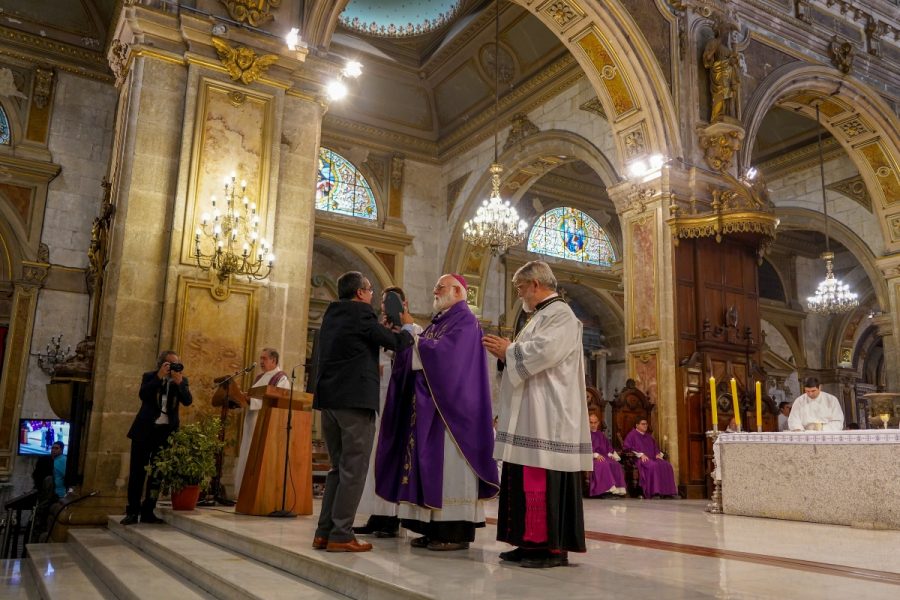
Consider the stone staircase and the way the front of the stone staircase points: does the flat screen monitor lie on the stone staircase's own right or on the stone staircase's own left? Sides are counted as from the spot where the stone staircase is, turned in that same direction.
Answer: on the stone staircase's own right

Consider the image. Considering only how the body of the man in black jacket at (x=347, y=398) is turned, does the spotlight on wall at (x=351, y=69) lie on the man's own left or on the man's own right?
on the man's own left

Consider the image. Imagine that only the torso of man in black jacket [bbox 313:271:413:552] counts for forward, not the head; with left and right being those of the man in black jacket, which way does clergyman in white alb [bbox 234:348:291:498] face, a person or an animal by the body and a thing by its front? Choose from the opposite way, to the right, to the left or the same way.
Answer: the opposite way

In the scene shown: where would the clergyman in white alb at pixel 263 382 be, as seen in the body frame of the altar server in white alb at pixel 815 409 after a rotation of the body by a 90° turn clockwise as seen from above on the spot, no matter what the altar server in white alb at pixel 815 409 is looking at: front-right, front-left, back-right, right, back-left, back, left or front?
front-left

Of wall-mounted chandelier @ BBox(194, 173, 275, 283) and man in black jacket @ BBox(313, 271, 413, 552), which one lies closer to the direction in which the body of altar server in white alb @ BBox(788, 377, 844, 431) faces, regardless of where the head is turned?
the man in black jacket

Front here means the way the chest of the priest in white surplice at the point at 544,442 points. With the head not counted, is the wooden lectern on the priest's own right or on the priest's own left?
on the priest's own right

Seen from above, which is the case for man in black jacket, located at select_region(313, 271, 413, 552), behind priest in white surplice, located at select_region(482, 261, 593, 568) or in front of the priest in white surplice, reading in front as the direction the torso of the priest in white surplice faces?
in front

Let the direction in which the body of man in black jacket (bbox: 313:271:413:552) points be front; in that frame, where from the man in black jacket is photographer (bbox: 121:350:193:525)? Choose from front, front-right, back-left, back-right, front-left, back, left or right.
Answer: left

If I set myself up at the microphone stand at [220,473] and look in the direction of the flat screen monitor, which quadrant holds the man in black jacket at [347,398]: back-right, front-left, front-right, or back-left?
back-left

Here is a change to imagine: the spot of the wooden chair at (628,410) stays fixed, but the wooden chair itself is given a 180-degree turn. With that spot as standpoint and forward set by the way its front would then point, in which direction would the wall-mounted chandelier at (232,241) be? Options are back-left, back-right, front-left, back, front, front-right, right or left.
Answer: left

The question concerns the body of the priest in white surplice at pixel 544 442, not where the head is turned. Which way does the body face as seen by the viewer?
to the viewer's left

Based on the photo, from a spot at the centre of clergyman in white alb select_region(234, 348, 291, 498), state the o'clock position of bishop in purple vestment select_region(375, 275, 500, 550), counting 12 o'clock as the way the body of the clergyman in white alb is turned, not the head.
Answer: The bishop in purple vestment is roughly at 10 o'clock from the clergyman in white alb.

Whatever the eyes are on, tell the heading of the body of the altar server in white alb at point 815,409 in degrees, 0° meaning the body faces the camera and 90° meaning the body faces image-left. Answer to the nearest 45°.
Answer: approximately 0°

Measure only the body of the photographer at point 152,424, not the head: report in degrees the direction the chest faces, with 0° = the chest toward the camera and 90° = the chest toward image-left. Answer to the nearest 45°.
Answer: approximately 315°

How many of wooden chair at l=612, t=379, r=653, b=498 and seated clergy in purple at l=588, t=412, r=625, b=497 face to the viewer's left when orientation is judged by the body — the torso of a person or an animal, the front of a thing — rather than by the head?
0

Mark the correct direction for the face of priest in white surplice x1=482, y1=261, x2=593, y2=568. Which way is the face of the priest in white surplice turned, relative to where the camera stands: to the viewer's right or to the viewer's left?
to the viewer's left
